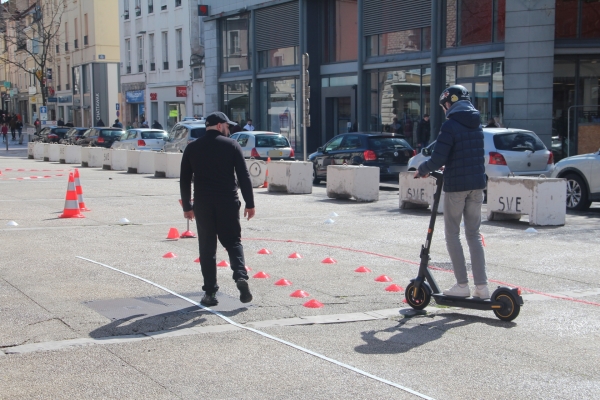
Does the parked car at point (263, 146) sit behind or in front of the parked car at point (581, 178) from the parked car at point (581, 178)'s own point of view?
in front

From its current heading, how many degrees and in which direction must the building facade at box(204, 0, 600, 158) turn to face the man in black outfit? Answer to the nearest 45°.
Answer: approximately 45° to its left

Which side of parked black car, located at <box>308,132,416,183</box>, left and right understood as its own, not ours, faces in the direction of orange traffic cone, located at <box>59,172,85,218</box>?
left

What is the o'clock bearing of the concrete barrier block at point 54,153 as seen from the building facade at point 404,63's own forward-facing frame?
The concrete barrier block is roughly at 2 o'clock from the building facade.

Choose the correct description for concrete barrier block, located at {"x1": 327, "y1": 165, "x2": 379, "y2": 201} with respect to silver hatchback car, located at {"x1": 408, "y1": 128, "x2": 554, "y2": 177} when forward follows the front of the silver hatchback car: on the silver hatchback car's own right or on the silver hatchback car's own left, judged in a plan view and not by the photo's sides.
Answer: on the silver hatchback car's own left

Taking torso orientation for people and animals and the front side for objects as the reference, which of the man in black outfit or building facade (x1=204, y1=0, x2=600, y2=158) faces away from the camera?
the man in black outfit

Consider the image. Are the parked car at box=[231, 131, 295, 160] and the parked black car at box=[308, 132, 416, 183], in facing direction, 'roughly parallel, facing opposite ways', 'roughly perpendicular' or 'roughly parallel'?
roughly parallel

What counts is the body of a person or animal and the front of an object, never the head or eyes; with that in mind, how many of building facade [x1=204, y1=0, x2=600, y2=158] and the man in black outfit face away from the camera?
1

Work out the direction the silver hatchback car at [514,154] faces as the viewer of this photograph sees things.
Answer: facing away from the viewer and to the left of the viewer
